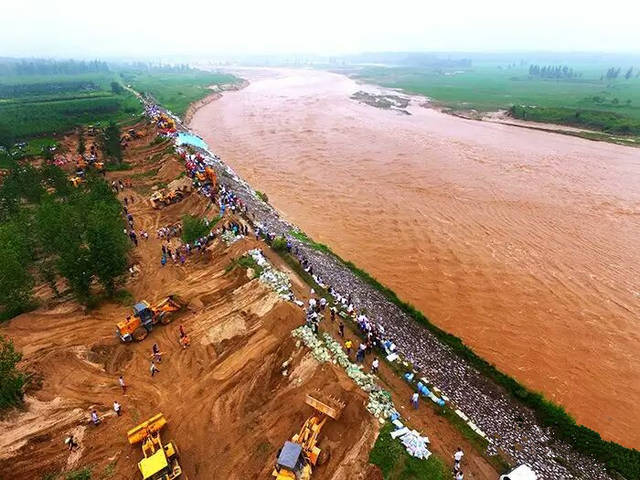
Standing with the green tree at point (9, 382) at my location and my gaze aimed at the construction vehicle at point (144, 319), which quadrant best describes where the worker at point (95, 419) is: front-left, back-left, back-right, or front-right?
front-right

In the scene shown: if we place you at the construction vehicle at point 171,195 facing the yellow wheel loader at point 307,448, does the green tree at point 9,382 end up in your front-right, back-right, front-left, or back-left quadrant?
front-right

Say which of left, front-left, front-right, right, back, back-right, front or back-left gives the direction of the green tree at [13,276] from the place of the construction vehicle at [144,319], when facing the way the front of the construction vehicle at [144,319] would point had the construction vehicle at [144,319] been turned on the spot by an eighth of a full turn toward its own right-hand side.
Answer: back-left

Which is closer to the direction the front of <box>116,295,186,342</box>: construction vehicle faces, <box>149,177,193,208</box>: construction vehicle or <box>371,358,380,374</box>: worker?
the construction vehicle

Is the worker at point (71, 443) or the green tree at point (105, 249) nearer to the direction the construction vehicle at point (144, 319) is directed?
the green tree

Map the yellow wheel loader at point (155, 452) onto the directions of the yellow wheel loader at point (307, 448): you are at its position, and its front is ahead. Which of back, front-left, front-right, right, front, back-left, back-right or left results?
back-left

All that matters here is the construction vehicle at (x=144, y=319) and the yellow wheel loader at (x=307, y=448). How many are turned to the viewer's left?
0

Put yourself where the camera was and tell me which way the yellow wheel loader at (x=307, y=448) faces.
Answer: facing away from the viewer and to the right of the viewer

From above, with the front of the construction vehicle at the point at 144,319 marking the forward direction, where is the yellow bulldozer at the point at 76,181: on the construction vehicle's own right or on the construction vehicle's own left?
on the construction vehicle's own left

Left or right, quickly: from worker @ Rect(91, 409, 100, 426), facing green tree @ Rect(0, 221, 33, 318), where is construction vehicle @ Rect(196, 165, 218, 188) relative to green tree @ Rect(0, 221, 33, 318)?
right

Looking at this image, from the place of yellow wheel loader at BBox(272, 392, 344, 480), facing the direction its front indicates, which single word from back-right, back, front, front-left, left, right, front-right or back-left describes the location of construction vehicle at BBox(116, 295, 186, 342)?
left

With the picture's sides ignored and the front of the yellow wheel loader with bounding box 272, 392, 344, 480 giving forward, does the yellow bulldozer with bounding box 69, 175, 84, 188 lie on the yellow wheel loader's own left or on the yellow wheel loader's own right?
on the yellow wheel loader's own left

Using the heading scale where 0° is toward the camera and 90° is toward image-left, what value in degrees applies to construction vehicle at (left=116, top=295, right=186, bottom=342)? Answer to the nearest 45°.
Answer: approximately 225°

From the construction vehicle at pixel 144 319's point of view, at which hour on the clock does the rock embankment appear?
The rock embankment is roughly at 3 o'clock from the construction vehicle.
